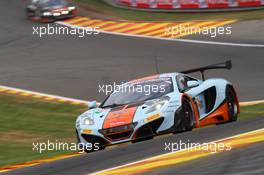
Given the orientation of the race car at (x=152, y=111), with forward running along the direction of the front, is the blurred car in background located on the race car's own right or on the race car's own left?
on the race car's own right

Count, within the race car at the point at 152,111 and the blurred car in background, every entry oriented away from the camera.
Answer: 0

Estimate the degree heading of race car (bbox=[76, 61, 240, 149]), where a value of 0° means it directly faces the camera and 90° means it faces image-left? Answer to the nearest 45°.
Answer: approximately 45°

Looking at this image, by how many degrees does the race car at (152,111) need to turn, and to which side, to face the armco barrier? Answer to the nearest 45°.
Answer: approximately 135° to its right

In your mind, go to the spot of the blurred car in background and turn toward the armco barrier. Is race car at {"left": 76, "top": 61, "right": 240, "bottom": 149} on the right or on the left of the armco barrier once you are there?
right
